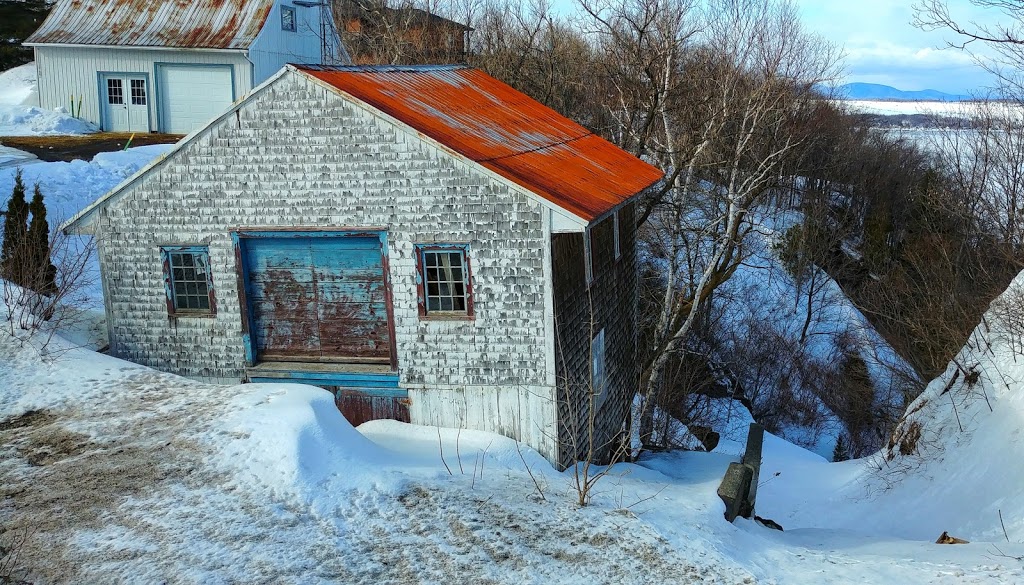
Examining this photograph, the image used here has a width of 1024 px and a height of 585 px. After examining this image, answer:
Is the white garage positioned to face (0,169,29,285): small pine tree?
yes

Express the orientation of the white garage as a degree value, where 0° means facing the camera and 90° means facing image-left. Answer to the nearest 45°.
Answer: approximately 0°

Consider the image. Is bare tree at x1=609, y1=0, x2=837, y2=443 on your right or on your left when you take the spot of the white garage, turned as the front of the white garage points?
on your left

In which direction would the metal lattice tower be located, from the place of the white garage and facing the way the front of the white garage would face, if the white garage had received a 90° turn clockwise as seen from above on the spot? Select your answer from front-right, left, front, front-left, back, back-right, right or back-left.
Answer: back-right

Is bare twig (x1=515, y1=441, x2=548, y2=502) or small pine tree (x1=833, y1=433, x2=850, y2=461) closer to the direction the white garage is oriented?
the bare twig

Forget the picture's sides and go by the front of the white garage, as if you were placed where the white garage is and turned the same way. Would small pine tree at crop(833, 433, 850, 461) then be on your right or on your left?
on your left

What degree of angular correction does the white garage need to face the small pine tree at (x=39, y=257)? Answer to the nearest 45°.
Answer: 0° — it already faces it

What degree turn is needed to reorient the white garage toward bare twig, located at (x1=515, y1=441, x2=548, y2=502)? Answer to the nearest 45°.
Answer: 0° — it already faces it

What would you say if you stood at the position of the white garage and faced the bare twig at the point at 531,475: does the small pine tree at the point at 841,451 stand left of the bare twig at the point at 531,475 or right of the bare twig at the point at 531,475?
left

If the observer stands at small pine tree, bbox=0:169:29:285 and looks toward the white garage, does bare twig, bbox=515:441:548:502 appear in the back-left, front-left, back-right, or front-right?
back-right
